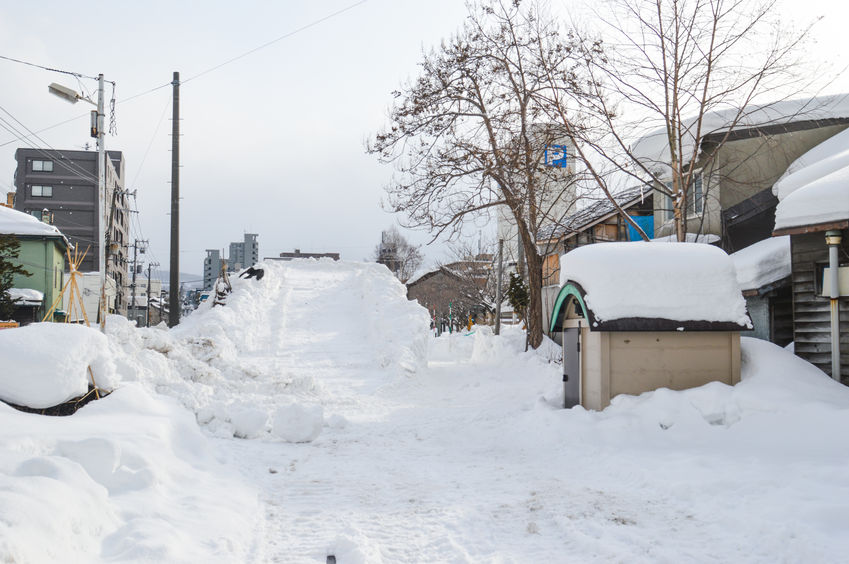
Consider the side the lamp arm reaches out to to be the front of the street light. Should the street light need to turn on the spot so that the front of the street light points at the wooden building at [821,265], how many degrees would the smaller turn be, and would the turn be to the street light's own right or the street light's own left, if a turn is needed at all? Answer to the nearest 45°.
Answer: approximately 135° to the street light's own left

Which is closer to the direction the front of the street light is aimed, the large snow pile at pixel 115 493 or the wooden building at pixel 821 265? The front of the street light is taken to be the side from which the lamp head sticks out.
the large snow pile

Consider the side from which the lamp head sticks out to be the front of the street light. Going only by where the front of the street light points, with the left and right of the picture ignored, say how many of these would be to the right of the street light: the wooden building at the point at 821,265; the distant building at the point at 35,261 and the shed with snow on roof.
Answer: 1

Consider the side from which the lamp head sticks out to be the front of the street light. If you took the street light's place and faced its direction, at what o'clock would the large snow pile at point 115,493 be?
The large snow pile is roughly at 9 o'clock from the street light.

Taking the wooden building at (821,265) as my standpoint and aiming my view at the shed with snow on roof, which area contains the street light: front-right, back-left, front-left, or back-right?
front-right

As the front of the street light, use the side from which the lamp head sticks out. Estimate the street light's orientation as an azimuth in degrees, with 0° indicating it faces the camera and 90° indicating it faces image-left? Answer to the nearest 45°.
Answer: approximately 90°

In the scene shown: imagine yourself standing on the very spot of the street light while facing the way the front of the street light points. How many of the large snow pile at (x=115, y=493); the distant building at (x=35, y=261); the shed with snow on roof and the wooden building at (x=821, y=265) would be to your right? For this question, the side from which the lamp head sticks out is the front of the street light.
1

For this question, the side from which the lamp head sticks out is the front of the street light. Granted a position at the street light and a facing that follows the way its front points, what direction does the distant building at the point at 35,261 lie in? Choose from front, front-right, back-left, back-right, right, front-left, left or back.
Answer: right
